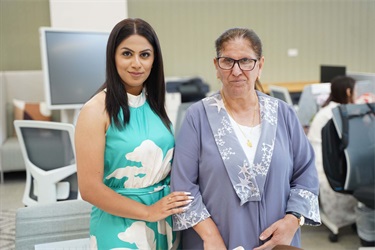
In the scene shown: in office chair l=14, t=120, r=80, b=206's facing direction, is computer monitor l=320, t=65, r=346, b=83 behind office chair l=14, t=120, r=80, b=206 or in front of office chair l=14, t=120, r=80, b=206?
in front

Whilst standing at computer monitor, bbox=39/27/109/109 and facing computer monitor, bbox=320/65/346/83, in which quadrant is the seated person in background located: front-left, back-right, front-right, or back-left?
front-right

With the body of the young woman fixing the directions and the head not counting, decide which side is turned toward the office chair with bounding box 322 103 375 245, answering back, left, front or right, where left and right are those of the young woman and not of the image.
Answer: left

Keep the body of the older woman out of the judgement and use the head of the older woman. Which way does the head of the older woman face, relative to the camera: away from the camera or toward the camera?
toward the camera

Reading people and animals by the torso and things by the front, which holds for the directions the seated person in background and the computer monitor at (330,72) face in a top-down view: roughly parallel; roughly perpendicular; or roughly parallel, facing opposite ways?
roughly perpendicular

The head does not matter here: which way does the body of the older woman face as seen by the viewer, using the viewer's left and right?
facing the viewer

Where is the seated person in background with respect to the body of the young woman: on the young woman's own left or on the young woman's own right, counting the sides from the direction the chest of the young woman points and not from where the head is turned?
on the young woman's own left

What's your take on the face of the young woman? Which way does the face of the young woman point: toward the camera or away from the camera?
toward the camera

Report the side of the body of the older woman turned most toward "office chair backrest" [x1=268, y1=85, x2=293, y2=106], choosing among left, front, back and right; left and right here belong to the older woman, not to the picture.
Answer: back

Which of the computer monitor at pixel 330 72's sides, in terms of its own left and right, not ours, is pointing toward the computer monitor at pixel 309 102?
front
